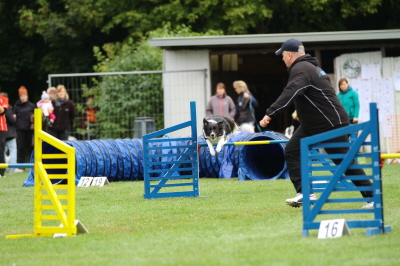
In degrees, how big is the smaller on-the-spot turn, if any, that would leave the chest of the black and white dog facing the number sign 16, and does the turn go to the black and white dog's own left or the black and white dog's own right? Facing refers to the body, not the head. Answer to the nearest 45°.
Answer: approximately 45° to the black and white dog's own left

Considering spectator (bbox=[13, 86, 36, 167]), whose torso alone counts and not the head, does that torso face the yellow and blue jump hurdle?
yes

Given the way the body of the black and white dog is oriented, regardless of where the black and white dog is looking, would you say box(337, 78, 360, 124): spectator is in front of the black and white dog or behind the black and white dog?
behind

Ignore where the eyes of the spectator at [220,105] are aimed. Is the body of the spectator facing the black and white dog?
yes

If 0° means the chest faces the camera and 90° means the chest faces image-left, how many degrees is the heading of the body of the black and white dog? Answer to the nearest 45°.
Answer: approximately 45°

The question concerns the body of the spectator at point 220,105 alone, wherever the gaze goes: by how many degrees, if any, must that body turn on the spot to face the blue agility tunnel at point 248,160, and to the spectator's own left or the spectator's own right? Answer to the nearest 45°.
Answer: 0° — they already face it

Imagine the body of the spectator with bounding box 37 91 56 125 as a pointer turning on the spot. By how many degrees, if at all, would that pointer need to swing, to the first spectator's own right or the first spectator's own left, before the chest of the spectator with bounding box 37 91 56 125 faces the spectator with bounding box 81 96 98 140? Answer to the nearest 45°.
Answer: approximately 135° to the first spectator's own left
